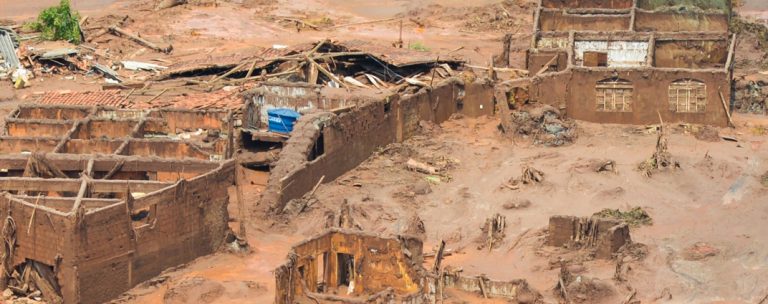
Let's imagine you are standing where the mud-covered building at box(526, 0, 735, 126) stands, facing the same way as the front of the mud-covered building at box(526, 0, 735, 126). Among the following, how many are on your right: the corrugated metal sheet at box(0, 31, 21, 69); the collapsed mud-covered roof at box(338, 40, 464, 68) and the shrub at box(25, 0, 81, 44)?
3

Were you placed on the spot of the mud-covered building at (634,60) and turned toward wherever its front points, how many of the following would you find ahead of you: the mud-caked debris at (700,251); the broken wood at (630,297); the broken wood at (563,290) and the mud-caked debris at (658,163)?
4

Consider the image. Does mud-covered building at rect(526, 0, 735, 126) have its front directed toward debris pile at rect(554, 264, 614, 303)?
yes

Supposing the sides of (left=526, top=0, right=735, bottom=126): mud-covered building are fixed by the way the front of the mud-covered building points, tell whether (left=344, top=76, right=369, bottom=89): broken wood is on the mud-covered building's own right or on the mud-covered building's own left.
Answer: on the mud-covered building's own right

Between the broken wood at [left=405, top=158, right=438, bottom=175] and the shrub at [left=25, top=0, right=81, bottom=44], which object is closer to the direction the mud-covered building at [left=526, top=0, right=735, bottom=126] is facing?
the broken wood

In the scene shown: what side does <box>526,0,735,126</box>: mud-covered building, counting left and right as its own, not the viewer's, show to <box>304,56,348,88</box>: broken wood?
right

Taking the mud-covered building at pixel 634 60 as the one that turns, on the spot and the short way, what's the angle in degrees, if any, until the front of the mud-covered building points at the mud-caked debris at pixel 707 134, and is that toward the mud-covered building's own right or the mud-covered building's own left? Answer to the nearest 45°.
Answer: approximately 45° to the mud-covered building's own left

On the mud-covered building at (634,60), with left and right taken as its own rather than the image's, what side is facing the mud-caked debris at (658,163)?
front

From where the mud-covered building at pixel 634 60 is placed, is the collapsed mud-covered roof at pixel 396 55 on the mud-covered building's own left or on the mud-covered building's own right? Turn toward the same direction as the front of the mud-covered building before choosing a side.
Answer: on the mud-covered building's own right

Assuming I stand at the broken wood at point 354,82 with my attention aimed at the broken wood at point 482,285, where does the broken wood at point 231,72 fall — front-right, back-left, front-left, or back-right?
back-right

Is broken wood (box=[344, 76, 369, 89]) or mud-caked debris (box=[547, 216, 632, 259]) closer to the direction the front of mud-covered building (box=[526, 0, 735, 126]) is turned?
the mud-caked debris

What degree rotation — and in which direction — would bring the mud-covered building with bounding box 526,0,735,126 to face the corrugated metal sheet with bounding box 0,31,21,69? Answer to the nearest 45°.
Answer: approximately 90° to its right

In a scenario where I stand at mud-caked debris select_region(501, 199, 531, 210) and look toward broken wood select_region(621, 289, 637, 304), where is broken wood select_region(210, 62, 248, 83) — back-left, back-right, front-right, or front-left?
back-right

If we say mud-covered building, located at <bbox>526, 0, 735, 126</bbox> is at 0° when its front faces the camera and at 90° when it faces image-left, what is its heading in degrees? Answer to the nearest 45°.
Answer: approximately 0°

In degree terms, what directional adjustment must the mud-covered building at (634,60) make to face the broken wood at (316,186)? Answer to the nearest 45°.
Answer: approximately 45° to its right

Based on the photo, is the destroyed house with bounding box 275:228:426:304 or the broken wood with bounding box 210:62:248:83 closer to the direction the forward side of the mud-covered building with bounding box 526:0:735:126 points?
the destroyed house
